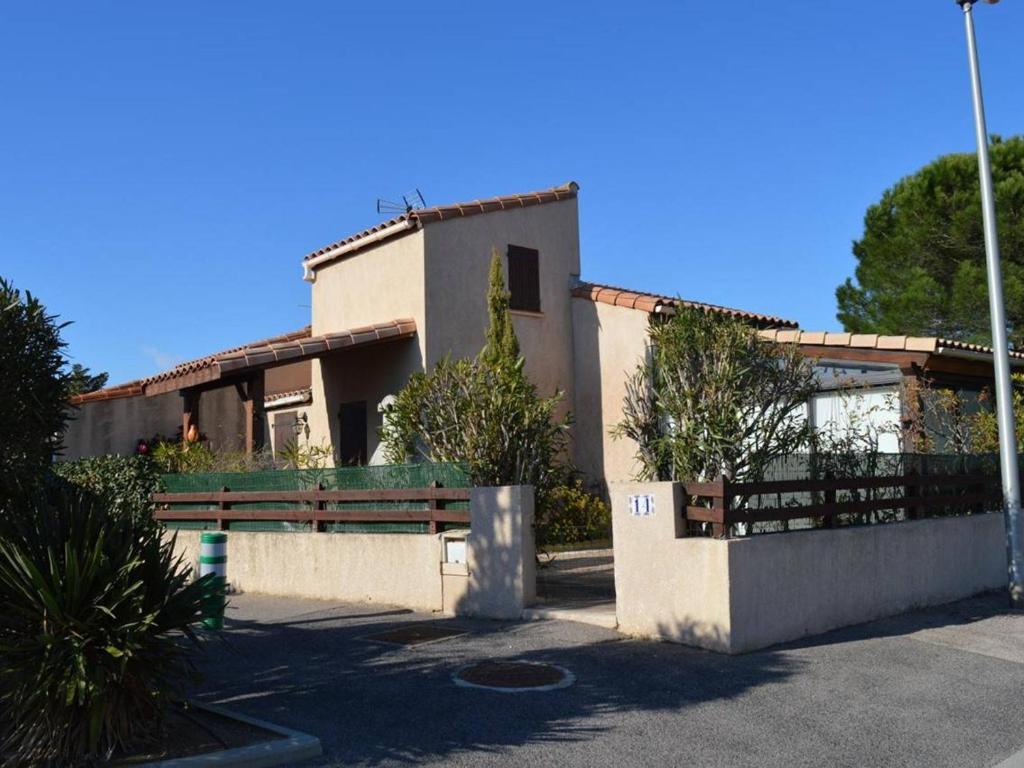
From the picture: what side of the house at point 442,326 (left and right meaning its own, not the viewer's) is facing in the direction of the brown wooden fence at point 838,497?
left

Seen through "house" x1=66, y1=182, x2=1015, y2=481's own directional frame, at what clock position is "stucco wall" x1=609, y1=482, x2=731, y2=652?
The stucco wall is roughly at 10 o'clock from the house.

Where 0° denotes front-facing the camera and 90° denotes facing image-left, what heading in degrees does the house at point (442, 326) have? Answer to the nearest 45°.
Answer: approximately 45°

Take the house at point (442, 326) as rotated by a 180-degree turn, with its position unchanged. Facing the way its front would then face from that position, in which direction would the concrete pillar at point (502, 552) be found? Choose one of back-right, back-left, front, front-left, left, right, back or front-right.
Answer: back-right

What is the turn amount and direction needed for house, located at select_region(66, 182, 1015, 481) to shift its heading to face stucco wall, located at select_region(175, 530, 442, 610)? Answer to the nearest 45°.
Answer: approximately 45° to its left

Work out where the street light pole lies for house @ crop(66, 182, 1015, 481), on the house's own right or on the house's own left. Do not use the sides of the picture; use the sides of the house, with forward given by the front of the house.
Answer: on the house's own left
